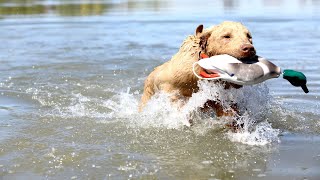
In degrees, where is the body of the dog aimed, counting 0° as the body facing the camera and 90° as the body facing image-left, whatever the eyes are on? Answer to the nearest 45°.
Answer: approximately 315°
